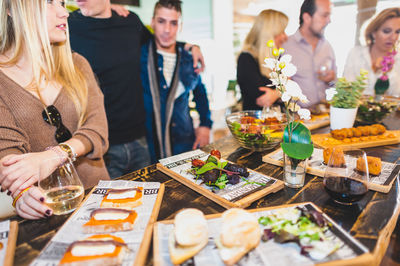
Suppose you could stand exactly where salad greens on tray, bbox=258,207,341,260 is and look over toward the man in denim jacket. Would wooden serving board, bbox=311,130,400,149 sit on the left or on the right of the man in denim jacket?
right

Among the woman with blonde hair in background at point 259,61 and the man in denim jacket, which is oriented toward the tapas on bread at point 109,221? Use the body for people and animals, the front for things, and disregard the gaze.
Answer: the man in denim jacket

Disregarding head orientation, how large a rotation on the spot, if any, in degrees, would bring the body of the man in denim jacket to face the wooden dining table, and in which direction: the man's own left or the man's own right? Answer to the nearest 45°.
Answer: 0° — they already face it

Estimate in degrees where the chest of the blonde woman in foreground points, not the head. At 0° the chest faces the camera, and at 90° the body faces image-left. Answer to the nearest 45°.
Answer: approximately 315°

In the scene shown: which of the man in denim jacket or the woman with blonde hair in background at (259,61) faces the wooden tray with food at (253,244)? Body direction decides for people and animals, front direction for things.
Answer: the man in denim jacket

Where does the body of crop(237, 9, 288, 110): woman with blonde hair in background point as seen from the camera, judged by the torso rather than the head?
to the viewer's right
